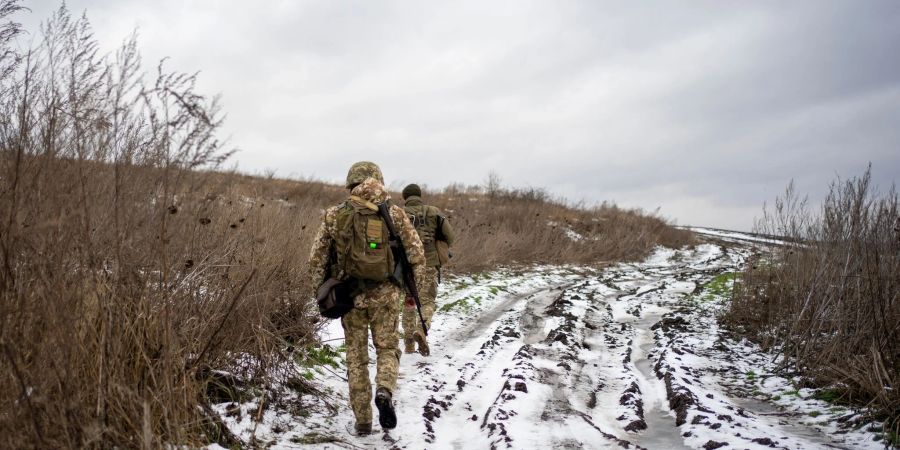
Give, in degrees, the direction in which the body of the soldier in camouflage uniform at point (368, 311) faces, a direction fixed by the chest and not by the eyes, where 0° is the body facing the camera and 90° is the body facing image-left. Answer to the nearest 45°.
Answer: approximately 180°
